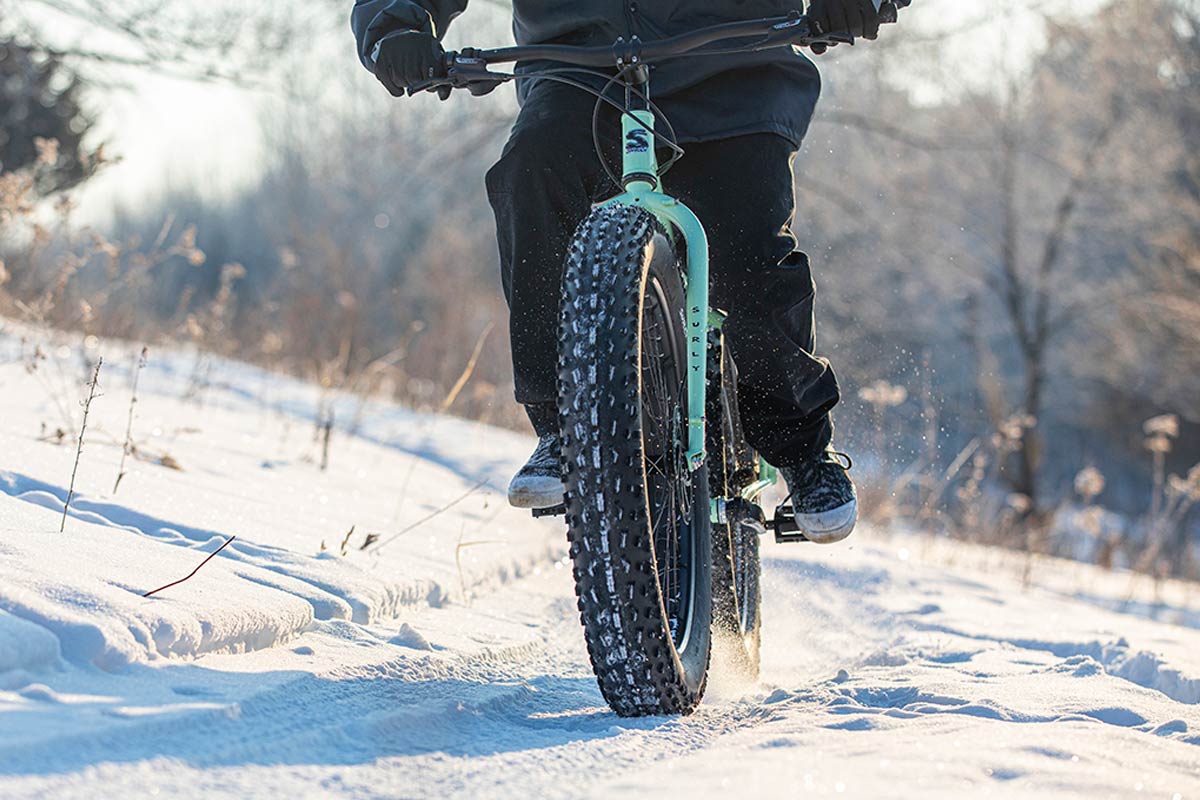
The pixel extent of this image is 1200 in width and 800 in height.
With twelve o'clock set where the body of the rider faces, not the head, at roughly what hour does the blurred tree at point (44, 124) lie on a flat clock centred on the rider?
The blurred tree is roughly at 5 o'clock from the rider.

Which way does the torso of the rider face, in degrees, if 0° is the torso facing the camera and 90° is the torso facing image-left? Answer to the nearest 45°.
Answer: approximately 0°
